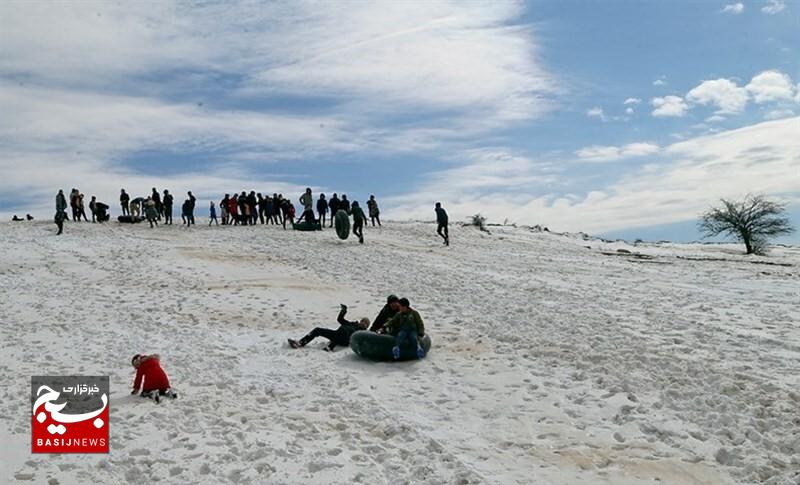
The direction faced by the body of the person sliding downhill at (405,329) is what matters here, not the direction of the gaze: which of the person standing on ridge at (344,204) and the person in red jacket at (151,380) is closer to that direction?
the person in red jacket

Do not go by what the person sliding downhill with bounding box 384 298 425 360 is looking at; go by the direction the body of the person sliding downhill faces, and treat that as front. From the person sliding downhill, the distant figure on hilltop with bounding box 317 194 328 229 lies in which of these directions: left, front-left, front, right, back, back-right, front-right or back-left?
back

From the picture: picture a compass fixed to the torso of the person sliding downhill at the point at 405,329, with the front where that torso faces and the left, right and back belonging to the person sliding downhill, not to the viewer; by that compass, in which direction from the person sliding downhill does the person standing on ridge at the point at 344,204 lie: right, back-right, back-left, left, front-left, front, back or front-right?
back

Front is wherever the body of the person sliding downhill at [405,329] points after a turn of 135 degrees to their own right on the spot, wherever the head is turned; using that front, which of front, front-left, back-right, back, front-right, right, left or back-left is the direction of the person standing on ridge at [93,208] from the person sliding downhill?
front

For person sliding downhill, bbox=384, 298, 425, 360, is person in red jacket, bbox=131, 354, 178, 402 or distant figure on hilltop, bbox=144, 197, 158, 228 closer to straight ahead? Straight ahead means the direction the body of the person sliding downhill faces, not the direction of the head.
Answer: the person in red jacket

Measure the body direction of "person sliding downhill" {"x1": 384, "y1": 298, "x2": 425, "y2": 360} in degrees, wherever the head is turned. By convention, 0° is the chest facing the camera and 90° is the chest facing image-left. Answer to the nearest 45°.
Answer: approximately 0°

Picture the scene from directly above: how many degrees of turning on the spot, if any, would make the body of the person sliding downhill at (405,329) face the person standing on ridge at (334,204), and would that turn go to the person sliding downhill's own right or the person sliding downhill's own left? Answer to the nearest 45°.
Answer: approximately 180°

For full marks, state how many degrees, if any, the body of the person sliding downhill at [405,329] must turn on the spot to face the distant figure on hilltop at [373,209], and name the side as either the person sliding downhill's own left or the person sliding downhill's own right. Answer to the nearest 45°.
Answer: approximately 180°

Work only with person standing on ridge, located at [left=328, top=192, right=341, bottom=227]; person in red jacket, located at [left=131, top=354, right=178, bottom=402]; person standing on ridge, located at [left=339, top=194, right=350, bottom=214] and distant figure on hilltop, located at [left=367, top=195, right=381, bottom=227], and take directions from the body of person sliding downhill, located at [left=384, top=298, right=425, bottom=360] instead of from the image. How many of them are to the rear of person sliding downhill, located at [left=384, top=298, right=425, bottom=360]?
3

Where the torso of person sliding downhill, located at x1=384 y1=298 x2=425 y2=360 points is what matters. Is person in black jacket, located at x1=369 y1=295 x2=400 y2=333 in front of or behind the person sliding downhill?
behind

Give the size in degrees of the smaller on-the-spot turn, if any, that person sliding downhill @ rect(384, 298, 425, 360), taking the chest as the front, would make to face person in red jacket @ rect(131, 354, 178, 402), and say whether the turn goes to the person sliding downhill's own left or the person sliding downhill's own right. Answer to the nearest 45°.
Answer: approximately 45° to the person sliding downhill's own right

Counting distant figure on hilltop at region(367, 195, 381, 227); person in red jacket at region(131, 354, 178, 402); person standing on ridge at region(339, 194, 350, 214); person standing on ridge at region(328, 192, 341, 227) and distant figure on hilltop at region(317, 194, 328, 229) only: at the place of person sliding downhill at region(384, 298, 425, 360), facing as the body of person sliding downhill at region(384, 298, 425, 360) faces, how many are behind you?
4

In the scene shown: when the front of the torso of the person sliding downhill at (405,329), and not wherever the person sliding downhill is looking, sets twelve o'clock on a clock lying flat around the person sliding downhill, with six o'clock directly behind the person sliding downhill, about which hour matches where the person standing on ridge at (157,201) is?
The person standing on ridge is roughly at 5 o'clock from the person sliding downhill.

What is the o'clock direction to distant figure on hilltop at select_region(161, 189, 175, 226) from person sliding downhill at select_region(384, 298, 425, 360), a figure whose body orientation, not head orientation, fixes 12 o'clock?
The distant figure on hilltop is roughly at 5 o'clock from the person sliding downhill.
